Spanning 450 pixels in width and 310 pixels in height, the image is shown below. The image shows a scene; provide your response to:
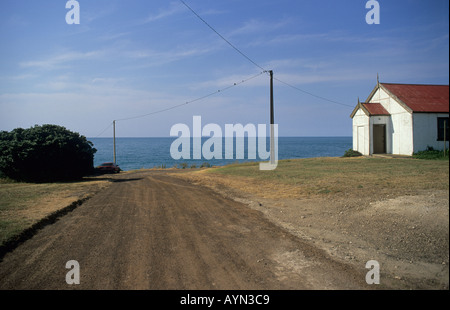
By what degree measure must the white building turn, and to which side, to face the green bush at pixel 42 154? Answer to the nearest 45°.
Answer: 0° — it already faces it

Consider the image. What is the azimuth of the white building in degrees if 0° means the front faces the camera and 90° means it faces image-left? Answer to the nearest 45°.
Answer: approximately 45°

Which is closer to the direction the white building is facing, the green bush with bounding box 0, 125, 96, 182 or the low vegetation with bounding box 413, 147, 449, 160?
the green bush
